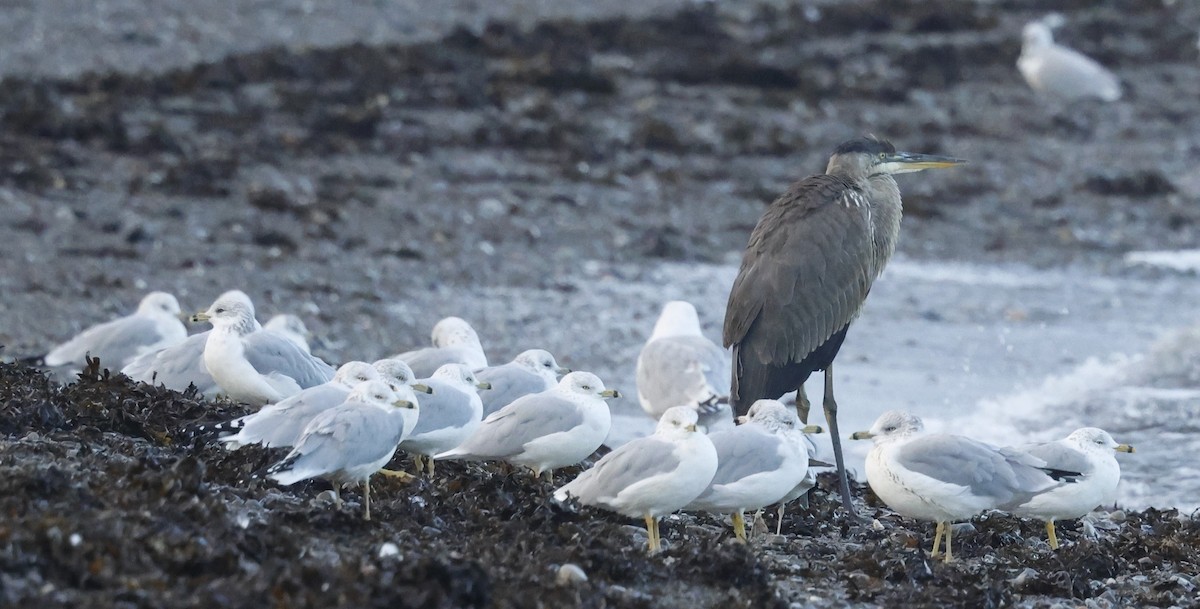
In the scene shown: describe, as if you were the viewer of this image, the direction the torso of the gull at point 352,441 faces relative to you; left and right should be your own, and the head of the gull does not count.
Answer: facing to the right of the viewer

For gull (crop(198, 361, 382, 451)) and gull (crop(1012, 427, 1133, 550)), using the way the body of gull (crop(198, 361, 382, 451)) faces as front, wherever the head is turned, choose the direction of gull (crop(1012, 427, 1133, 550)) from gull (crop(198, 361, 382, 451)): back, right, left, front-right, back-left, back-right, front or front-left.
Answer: front

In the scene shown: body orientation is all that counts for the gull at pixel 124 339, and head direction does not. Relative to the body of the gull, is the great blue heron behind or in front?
in front

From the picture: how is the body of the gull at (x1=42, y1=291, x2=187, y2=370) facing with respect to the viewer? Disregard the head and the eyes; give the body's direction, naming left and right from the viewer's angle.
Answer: facing to the right of the viewer

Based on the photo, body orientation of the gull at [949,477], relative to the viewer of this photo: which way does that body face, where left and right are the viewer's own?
facing to the left of the viewer

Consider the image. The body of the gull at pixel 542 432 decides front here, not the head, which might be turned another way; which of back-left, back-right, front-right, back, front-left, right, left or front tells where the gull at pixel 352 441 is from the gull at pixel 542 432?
back-right

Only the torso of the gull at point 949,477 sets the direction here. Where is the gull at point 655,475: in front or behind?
in front

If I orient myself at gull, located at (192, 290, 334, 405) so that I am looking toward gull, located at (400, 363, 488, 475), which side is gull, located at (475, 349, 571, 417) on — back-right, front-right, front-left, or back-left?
front-left

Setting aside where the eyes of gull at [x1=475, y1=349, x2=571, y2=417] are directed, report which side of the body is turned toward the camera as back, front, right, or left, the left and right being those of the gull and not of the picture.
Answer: right

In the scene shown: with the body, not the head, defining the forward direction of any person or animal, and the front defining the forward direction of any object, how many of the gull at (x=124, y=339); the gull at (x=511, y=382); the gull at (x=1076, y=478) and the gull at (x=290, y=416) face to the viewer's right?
4

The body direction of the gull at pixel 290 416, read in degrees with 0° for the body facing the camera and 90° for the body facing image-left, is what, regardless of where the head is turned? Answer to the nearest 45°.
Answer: approximately 270°

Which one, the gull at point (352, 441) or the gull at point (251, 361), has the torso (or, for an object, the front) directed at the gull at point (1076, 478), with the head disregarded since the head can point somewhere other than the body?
the gull at point (352, 441)

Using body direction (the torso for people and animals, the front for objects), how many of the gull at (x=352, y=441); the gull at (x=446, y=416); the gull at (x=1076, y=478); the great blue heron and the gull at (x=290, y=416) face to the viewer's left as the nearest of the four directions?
0
